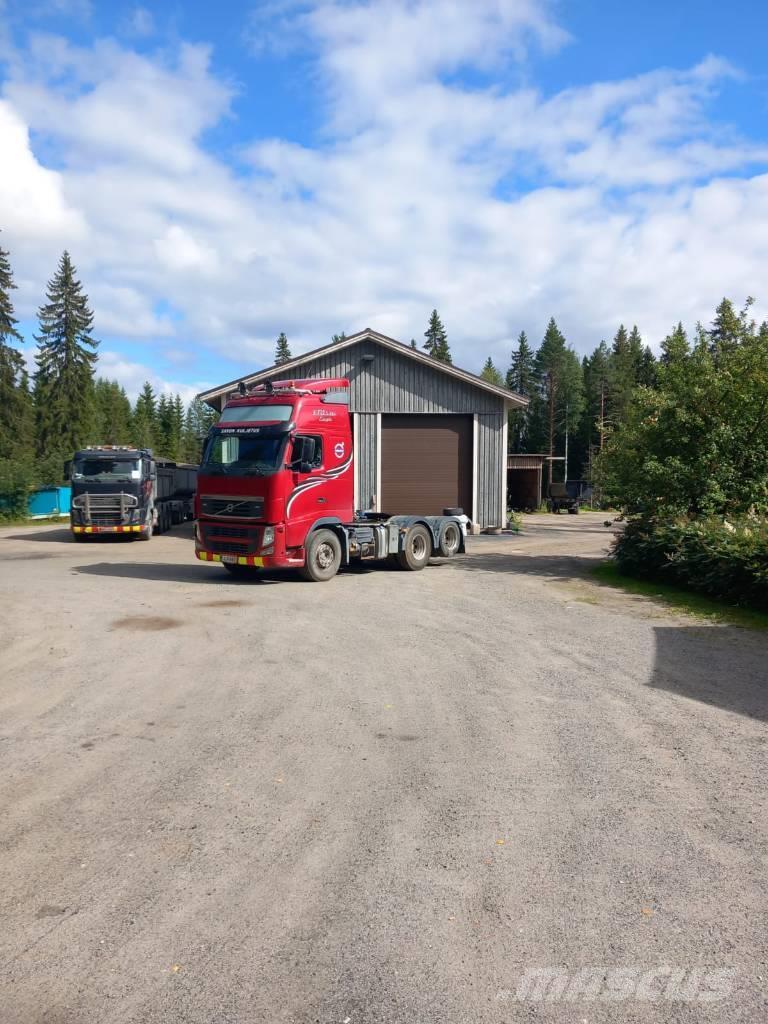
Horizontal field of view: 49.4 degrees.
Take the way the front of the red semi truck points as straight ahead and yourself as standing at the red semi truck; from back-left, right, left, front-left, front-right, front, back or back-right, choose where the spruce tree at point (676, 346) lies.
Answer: back-left

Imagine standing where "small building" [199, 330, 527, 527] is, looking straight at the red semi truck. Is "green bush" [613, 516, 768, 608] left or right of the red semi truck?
left

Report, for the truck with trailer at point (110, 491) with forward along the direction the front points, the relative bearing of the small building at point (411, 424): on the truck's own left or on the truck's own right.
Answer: on the truck's own left

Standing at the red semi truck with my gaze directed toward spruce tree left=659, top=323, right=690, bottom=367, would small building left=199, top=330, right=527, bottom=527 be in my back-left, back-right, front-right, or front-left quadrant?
front-left

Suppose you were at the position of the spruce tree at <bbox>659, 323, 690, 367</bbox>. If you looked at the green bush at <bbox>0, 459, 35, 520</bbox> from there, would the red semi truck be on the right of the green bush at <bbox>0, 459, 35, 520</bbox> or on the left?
left

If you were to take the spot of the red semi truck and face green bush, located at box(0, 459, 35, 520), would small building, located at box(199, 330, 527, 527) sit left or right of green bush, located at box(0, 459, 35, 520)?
right

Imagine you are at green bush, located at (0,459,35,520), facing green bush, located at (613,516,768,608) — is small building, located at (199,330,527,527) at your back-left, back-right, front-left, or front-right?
front-left

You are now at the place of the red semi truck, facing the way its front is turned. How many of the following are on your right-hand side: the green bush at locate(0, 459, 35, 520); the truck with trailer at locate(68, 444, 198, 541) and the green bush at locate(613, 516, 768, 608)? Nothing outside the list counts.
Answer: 2

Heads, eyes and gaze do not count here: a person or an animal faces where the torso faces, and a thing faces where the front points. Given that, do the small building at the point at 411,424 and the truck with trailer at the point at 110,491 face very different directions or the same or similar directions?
same or similar directions

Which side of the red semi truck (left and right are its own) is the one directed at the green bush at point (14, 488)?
right

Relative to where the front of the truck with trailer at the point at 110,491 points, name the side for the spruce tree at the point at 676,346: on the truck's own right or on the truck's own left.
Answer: on the truck's own left

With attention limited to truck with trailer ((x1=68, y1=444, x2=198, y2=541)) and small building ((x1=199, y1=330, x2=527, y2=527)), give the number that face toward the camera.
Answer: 2

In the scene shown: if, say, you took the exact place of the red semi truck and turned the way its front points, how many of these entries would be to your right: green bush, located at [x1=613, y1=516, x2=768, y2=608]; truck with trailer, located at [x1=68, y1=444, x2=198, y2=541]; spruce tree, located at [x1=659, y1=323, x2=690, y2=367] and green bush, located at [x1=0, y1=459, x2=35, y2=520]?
2

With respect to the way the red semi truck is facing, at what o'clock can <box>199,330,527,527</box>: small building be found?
The small building is roughly at 5 o'clock from the red semi truck.

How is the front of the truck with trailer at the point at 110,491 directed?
toward the camera

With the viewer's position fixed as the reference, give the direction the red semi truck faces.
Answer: facing the viewer and to the left of the viewer

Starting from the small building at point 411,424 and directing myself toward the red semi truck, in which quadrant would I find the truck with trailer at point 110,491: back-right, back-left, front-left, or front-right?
front-right
